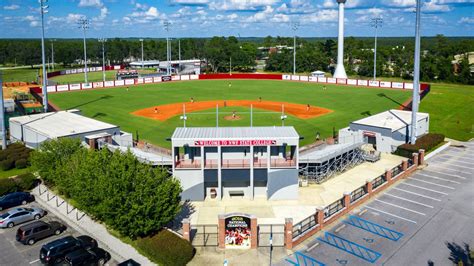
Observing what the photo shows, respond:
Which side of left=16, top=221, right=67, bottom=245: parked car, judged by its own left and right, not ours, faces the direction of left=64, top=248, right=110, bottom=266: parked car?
right

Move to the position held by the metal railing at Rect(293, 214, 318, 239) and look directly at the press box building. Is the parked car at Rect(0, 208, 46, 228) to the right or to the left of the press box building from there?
left

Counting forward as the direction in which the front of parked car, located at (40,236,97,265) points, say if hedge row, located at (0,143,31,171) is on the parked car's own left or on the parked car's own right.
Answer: on the parked car's own left

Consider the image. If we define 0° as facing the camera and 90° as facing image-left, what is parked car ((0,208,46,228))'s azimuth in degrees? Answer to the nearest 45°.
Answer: approximately 225°

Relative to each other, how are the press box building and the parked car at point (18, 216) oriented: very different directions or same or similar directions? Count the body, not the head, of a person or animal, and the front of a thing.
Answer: very different directions

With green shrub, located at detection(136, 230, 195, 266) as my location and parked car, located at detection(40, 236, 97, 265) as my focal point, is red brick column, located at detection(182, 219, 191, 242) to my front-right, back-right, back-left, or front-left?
back-right

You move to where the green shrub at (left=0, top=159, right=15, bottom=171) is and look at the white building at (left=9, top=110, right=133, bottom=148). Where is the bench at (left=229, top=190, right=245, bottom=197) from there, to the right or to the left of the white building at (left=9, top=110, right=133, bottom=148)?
right

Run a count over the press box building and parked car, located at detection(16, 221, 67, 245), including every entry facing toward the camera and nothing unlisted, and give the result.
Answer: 1
